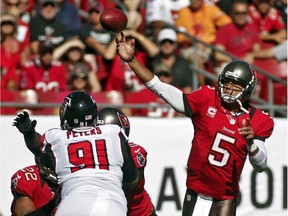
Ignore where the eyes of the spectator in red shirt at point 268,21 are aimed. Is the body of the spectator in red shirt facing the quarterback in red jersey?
yes

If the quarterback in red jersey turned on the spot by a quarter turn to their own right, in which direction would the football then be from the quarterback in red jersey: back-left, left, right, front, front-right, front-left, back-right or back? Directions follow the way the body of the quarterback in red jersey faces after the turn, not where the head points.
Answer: front

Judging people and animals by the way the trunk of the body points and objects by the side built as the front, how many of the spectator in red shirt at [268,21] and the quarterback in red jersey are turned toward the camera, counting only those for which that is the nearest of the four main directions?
2

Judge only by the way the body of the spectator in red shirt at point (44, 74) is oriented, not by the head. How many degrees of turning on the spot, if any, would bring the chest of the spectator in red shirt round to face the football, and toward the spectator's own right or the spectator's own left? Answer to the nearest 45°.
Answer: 0° — they already face it

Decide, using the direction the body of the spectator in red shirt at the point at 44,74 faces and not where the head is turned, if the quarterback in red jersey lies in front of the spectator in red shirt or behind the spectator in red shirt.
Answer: in front

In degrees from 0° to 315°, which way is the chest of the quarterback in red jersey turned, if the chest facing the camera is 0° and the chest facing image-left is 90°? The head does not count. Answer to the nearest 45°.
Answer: approximately 0°

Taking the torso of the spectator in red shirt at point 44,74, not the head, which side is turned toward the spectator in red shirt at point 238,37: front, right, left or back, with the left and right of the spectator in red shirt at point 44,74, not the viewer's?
left

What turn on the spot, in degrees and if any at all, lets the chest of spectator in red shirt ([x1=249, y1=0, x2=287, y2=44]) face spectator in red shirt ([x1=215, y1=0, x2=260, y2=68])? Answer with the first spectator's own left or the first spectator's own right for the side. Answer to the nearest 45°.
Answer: approximately 45° to the first spectator's own right
